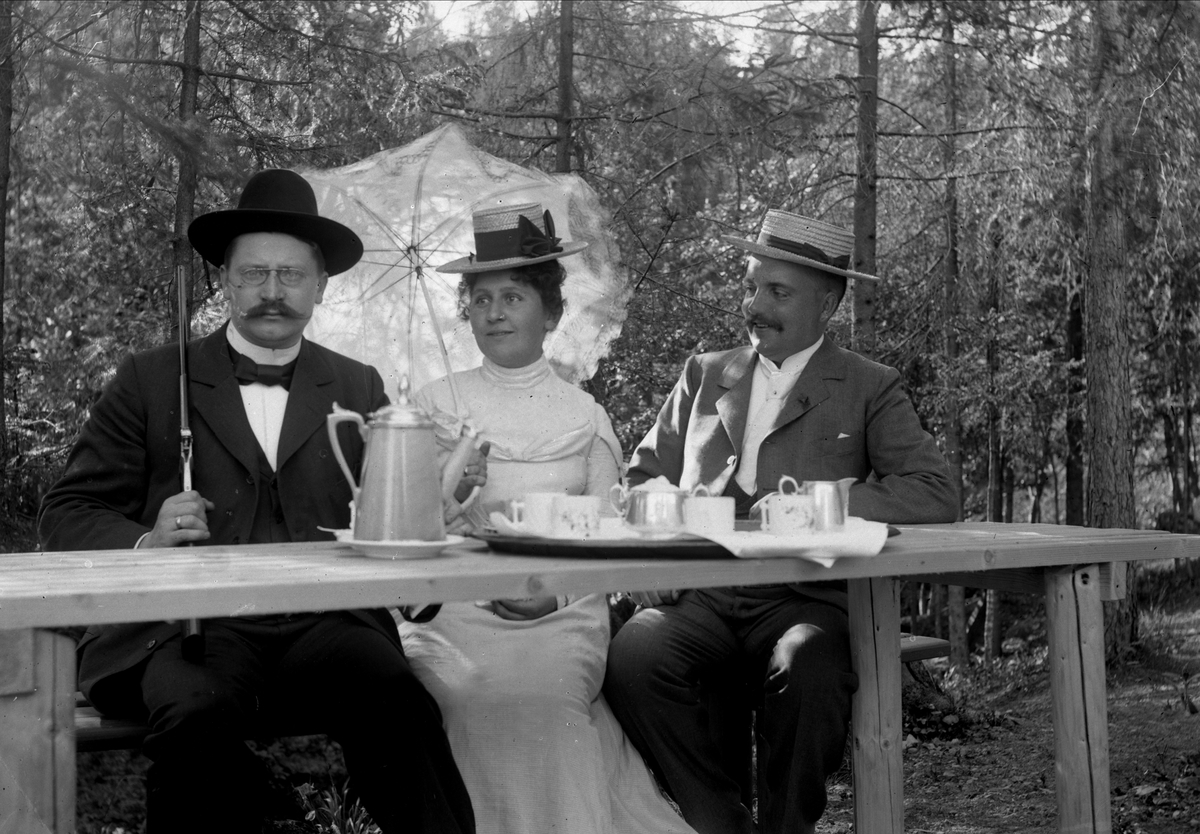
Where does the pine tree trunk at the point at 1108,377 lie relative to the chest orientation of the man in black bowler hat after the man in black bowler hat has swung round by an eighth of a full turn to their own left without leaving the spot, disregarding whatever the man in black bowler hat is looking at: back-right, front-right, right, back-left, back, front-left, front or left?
left

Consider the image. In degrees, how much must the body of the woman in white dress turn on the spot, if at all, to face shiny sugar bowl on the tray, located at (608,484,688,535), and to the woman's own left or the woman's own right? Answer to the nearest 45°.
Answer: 0° — they already face it

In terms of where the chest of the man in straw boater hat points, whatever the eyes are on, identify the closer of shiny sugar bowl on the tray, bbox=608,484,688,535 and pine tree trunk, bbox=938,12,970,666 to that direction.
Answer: the shiny sugar bowl on the tray

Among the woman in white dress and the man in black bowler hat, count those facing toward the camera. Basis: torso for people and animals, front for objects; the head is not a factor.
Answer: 2

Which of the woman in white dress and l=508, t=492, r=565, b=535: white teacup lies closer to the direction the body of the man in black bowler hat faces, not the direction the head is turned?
the white teacup

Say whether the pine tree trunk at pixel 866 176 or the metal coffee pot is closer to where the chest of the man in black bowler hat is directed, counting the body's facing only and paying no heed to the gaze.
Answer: the metal coffee pot

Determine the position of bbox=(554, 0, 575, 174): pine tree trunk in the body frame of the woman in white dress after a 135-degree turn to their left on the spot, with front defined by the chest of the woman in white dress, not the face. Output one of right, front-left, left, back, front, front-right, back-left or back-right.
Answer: front-left

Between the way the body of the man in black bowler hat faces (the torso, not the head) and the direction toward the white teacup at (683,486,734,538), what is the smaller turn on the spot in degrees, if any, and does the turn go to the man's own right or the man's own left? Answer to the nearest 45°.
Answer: approximately 45° to the man's own left

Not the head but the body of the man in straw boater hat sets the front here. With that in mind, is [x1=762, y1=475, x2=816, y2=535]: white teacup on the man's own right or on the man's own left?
on the man's own left

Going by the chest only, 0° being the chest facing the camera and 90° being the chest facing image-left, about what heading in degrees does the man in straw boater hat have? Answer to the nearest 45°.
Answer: approximately 45°

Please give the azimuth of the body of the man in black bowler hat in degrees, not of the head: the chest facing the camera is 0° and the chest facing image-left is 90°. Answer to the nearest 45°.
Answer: approximately 0°
